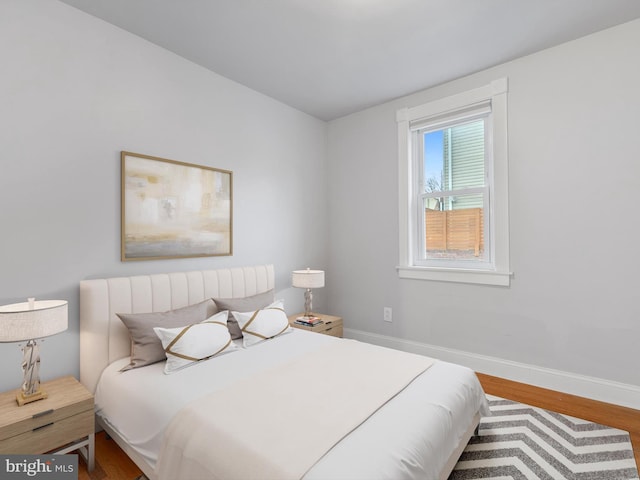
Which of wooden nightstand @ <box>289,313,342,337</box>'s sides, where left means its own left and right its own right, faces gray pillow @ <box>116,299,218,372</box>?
right

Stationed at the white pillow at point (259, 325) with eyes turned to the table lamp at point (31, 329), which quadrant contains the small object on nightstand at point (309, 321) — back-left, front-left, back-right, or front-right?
back-right

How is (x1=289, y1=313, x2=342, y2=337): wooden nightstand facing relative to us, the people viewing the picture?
facing the viewer and to the right of the viewer

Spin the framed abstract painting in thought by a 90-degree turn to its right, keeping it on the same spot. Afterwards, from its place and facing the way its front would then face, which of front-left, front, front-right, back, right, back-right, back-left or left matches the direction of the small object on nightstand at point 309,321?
back-left

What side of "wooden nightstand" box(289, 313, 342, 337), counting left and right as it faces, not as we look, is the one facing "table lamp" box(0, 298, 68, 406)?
right

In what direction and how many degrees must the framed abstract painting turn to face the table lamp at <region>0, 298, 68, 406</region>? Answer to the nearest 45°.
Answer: approximately 90° to its right

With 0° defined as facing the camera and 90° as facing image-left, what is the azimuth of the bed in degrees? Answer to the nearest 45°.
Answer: approximately 315°

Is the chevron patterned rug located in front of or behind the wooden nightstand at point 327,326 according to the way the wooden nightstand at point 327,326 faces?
in front

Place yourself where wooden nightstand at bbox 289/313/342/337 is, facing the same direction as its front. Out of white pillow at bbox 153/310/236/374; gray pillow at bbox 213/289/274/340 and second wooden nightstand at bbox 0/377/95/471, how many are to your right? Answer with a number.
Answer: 3
